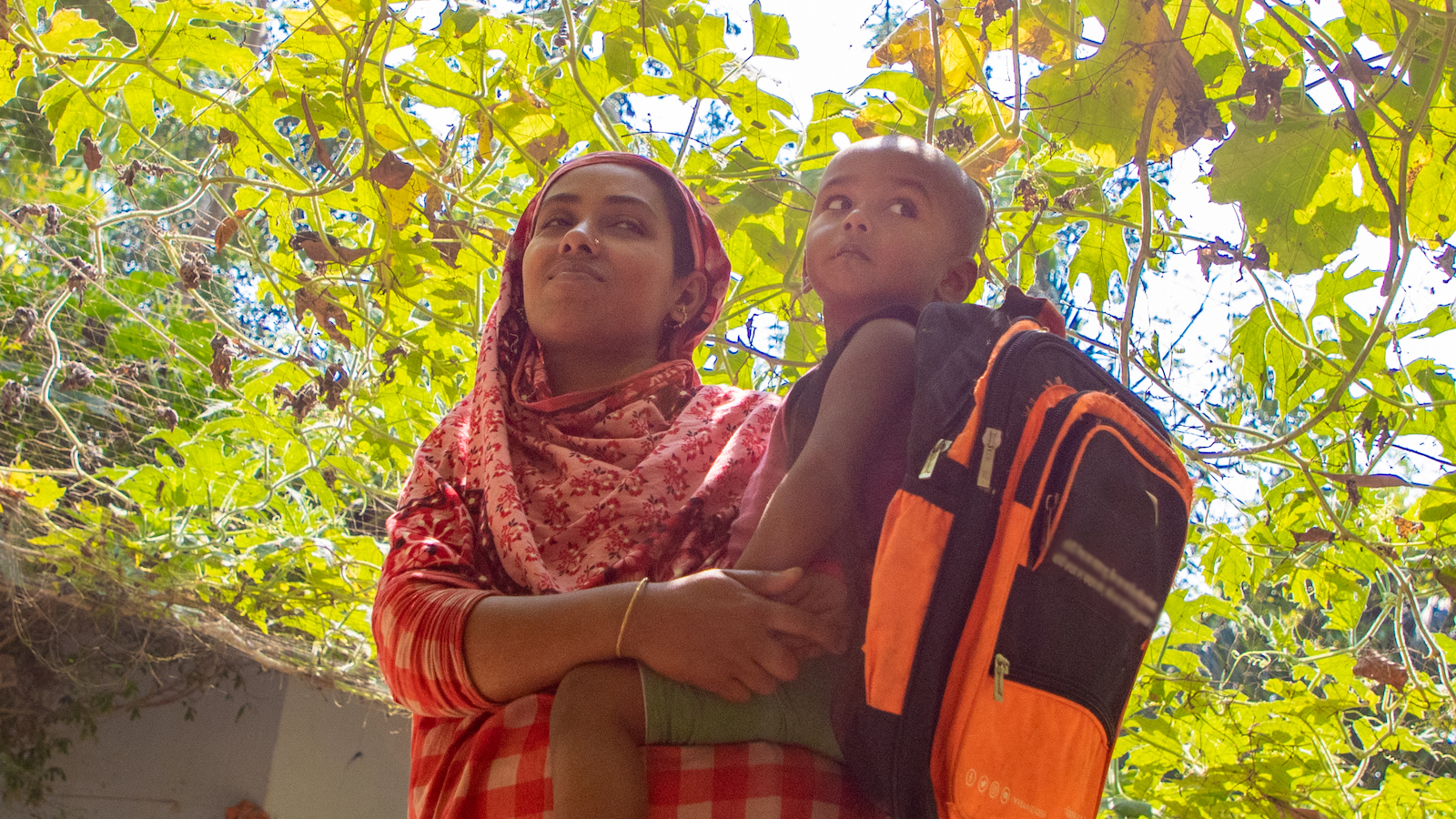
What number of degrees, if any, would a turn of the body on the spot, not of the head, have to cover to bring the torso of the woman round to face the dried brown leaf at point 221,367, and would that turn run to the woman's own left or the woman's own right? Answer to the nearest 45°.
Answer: approximately 135° to the woman's own right

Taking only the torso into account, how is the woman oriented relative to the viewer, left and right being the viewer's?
facing the viewer

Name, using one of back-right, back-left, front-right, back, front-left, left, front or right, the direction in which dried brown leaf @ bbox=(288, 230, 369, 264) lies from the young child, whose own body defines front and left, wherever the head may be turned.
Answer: front-right

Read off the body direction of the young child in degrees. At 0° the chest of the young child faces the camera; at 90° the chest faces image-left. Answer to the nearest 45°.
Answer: approximately 90°

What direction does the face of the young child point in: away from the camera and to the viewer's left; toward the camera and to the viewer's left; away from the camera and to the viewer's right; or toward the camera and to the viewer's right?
toward the camera and to the viewer's left

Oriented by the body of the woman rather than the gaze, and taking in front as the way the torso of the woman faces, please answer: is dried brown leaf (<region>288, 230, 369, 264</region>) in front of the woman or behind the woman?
behind
